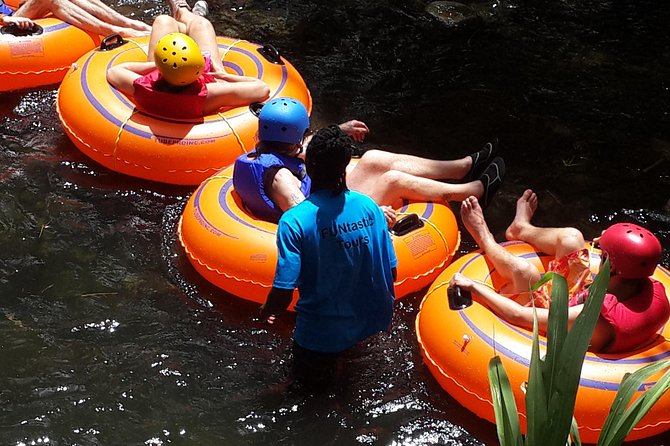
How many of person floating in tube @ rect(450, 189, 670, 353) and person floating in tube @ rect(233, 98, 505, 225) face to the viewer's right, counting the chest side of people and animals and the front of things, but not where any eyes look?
1

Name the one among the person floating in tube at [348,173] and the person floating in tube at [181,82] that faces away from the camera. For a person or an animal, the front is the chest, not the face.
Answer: the person floating in tube at [181,82]

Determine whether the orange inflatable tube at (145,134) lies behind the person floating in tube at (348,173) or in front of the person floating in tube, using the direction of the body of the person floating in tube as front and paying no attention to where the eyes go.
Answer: behind

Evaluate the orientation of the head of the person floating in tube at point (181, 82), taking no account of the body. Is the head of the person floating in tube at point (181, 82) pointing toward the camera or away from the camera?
away from the camera

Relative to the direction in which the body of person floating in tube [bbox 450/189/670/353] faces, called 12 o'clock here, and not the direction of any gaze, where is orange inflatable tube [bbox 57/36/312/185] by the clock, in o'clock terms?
The orange inflatable tube is roughly at 11 o'clock from the person floating in tube.

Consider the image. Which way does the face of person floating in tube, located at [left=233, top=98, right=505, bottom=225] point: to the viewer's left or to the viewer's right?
to the viewer's right

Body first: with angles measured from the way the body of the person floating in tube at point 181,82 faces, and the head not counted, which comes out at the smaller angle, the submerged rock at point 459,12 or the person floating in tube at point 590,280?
the submerged rock

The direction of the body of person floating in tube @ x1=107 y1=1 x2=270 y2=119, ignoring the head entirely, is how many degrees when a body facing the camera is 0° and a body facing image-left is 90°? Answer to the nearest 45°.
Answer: approximately 180°

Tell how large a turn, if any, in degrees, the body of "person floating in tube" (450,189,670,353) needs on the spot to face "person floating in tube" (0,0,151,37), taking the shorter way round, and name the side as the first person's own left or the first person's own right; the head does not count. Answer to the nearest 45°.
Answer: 0° — they already face them

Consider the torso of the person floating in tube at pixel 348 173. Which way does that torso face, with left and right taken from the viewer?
facing to the right of the viewer

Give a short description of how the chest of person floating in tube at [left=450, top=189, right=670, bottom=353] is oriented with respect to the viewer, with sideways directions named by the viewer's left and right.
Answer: facing away from the viewer and to the left of the viewer

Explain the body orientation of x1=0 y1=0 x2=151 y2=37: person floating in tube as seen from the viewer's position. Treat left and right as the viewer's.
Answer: facing to the right of the viewer
